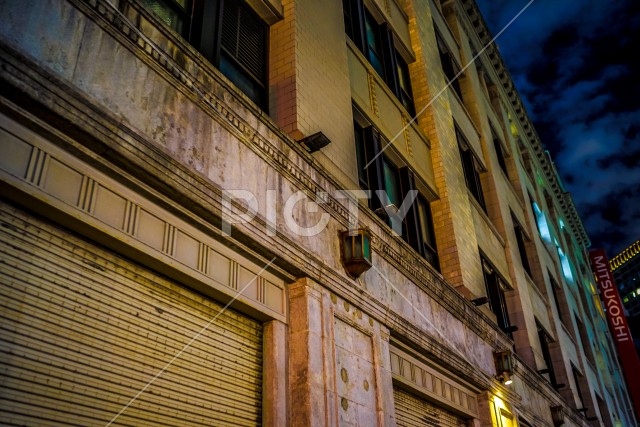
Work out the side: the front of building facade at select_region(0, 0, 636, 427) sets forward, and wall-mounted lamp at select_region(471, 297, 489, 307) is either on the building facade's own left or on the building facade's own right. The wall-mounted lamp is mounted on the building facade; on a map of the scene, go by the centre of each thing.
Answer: on the building facade's own left

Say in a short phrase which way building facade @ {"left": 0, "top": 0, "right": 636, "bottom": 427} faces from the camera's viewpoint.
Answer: facing the viewer and to the right of the viewer

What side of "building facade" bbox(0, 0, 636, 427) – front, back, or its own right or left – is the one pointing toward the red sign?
left
